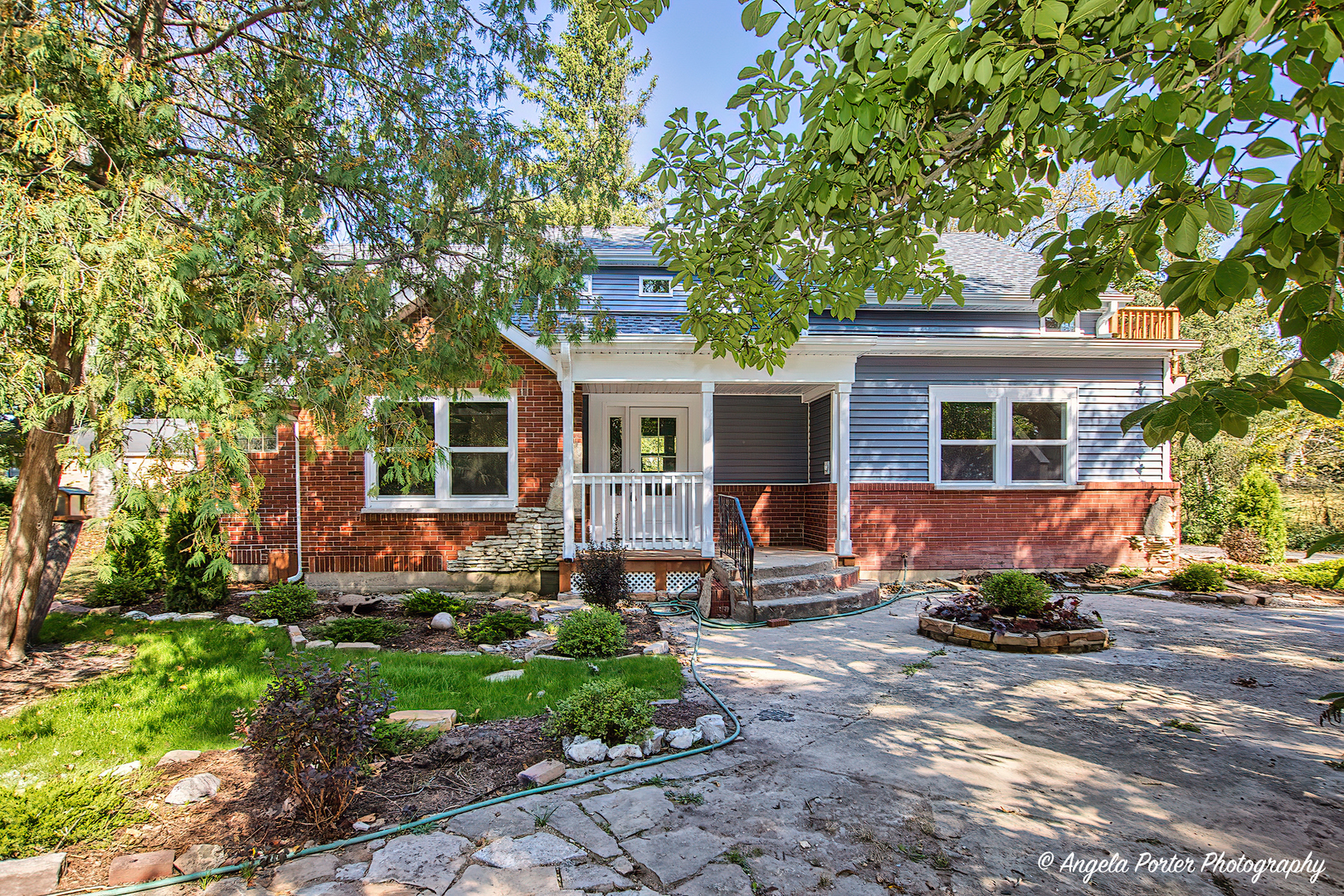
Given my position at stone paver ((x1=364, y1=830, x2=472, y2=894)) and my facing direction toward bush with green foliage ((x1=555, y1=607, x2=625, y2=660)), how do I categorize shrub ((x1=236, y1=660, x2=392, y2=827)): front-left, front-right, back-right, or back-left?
front-left

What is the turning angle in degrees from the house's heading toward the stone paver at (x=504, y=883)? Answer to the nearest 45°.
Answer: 0° — it already faces it

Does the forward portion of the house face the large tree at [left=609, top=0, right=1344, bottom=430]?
yes

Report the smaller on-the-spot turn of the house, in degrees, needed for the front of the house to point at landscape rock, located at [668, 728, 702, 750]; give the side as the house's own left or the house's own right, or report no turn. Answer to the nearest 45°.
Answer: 0° — it already faces it

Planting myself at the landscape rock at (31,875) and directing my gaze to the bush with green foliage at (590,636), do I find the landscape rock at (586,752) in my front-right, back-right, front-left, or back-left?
front-right

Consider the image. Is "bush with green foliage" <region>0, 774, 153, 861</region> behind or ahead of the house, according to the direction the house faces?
ahead

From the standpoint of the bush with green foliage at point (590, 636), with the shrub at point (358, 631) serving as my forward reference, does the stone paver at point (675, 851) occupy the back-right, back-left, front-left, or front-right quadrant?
back-left

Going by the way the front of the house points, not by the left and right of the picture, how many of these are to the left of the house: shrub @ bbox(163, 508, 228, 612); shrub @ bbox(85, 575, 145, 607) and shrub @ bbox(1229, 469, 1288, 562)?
1

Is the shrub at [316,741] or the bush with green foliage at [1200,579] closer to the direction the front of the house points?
the shrub

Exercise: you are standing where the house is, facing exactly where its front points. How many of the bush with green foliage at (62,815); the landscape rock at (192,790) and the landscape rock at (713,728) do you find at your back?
0

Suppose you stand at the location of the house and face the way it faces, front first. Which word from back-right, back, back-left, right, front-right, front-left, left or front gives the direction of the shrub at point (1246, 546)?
left

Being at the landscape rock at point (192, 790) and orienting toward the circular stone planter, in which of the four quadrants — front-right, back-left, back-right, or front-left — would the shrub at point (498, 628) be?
front-left

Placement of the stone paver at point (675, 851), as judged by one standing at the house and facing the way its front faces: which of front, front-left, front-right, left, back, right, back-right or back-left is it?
front

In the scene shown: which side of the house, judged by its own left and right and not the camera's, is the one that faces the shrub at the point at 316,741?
front

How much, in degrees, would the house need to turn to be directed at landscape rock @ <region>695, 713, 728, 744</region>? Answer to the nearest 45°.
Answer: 0° — it already faces it

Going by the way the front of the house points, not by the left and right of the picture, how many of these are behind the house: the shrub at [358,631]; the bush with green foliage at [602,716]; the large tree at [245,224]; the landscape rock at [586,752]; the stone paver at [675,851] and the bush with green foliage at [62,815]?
0

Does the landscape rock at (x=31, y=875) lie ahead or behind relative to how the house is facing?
ahead

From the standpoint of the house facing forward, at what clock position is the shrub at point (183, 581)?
The shrub is roughly at 2 o'clock from the house.

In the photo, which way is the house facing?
toward the camera
